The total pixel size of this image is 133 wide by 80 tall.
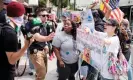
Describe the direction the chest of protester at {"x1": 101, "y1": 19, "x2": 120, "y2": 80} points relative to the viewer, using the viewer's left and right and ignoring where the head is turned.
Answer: facing to the left of the viewer

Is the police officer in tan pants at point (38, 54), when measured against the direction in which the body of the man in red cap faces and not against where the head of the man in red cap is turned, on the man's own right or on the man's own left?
on the man's own left

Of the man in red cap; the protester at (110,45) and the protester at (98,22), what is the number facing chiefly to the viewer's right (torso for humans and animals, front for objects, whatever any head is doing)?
1

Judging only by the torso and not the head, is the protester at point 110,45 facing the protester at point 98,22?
no

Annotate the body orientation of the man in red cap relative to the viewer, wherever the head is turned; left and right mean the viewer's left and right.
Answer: facing to the right of the viewer
